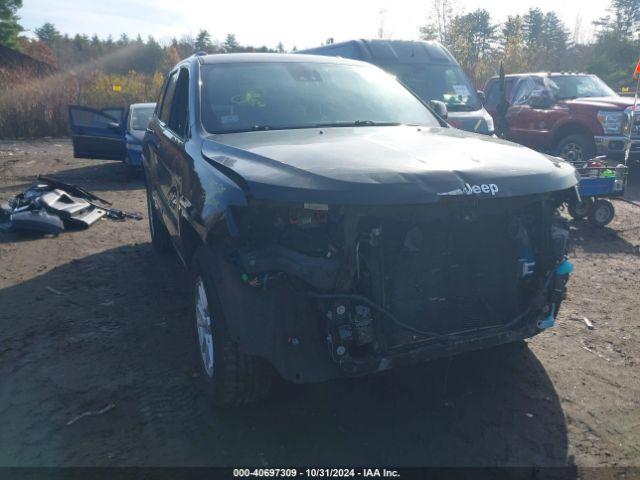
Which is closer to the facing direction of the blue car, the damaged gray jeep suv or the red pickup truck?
the damaged gray jeep suv

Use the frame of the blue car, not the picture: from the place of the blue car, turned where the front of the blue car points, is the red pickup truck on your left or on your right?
on your left

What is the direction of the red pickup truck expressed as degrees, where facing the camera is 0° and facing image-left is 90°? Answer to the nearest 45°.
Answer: approximately 315°

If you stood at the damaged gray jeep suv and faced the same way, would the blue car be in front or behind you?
behind

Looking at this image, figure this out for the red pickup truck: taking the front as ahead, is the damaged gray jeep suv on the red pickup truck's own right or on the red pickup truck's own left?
on the red pickup truck's own right
